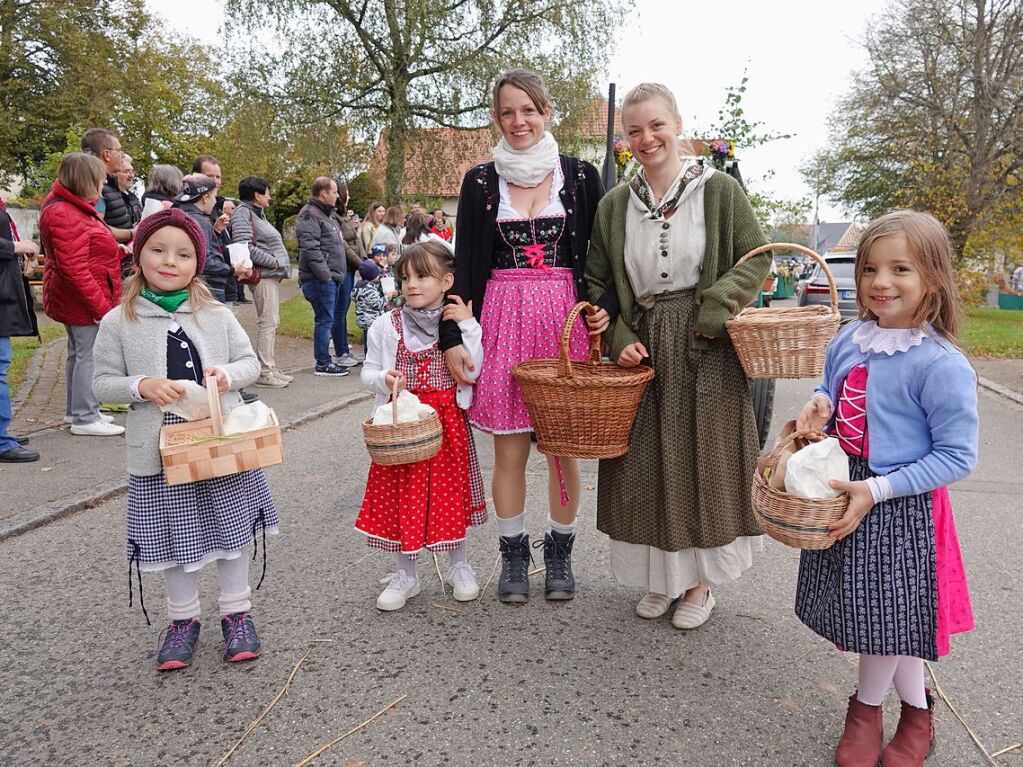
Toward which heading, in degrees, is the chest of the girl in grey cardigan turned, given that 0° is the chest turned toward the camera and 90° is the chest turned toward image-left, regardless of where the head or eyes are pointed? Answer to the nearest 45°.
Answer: approximately 0°

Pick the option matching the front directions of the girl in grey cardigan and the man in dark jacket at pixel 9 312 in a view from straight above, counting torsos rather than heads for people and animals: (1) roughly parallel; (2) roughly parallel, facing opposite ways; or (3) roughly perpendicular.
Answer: roughly perpendicular

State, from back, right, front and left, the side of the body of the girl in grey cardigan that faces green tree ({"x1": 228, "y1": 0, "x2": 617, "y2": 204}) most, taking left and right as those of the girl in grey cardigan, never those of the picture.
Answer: back

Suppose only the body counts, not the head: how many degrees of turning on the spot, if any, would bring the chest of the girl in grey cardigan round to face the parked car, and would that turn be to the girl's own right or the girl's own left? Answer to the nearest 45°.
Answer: approximately 135° to the girl's own left

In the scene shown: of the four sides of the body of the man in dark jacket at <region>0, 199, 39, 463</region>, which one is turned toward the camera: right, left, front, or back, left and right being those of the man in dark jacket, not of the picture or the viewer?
right

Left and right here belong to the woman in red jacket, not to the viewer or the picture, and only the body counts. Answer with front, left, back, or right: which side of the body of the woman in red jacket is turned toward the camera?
right

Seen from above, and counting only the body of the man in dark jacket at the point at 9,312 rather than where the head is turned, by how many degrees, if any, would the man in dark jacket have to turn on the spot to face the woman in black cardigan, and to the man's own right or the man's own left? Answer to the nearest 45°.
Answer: approximately 45° to the man's own right

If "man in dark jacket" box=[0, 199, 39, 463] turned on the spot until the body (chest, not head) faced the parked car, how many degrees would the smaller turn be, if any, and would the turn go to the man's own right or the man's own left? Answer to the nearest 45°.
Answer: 0° — they already face it

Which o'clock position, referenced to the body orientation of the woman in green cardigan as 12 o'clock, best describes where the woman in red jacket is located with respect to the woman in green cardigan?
The woman in red jacket is roughly at 4 o'clock from the woman in green cardigan.
